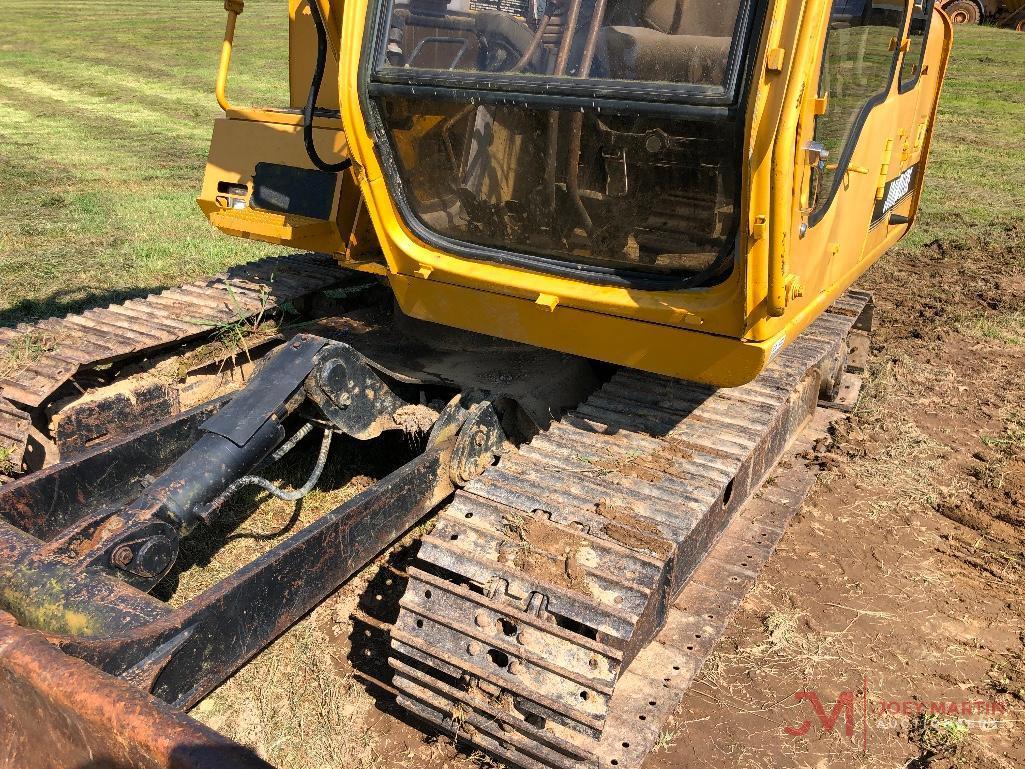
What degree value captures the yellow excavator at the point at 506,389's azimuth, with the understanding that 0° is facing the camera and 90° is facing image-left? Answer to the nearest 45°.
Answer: approximately 45°
